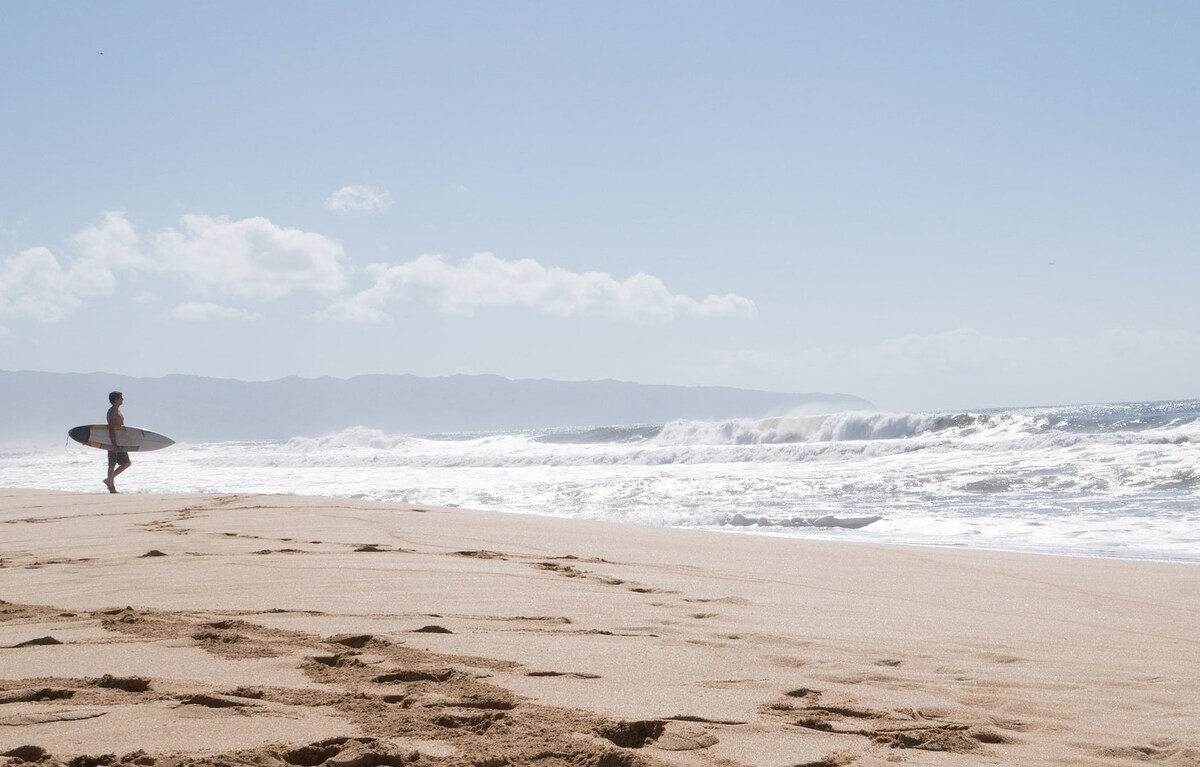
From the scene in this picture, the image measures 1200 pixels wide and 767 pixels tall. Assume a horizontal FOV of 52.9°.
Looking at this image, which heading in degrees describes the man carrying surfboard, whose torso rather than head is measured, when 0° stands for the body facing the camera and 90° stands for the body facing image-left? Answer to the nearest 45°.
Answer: approximately 270°
